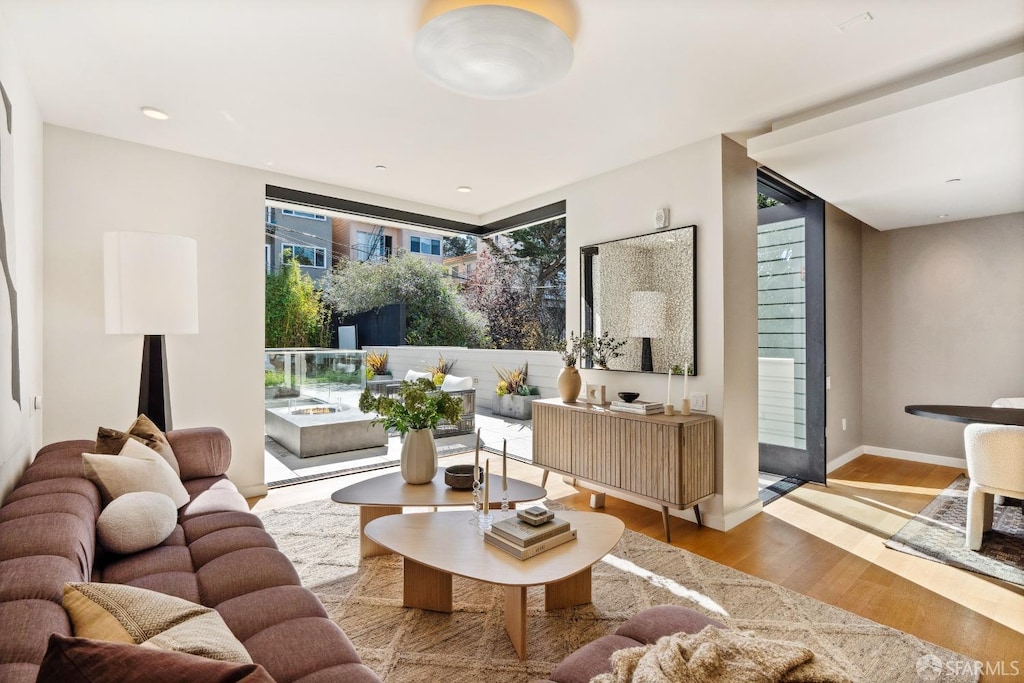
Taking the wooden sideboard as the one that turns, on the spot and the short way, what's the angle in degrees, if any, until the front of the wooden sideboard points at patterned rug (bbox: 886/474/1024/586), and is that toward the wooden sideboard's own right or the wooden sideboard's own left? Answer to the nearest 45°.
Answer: approximately 135° to the wooden sideboard's own left

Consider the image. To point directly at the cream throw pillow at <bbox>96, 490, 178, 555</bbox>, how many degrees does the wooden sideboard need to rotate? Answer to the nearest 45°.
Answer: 0° — it already faces it

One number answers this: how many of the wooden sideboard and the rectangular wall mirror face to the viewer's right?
0

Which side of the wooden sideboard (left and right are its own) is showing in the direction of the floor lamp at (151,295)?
front

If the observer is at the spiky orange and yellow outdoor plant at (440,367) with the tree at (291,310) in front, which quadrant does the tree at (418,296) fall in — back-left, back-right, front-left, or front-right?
front-right

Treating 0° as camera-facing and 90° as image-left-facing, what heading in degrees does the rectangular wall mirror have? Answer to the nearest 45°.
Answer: approximately 45°

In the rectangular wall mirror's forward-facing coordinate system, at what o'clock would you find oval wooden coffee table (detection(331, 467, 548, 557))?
The oval wooden coffee table is roughly at 12 o'clock from the rectangular wall mirror.

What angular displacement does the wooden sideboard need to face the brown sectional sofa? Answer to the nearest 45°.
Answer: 0° — it already faces it

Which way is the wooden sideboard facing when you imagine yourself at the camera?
facing the viewer and to the left of the viewer

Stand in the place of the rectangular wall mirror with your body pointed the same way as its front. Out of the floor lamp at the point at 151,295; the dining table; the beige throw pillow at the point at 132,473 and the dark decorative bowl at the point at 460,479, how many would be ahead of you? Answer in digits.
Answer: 3

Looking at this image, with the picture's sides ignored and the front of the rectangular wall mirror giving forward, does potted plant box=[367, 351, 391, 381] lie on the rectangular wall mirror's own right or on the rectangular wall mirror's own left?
on the rectangular wall mirror's own right

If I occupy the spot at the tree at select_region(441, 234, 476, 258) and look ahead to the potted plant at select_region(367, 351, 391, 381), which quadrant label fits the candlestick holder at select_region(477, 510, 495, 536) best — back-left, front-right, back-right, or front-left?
front-left

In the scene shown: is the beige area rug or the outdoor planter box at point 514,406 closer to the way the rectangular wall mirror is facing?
the beige area rug

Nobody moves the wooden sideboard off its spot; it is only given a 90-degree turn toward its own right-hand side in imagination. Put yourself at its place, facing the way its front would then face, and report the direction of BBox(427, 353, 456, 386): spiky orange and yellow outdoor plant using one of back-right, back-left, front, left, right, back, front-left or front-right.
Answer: front

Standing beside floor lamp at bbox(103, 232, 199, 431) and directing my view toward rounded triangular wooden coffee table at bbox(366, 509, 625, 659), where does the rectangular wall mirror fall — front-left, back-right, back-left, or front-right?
front-left

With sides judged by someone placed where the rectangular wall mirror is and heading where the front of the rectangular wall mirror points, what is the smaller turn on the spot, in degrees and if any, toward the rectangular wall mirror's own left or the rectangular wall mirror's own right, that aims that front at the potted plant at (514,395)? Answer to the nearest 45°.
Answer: approximately 90° to the rectangular wall mirror's own right

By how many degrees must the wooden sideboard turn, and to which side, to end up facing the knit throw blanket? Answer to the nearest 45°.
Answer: approximately 45° to its left
